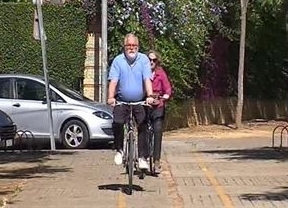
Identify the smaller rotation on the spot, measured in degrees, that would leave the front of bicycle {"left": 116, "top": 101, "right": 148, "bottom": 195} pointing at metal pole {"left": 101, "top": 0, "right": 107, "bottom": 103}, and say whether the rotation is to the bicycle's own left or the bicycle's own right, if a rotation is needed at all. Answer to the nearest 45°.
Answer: approximately 180°

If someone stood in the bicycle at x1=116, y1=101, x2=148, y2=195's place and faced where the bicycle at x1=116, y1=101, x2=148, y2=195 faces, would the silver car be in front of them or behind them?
behind

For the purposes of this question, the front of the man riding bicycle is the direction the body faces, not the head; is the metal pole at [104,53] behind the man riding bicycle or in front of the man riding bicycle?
behind

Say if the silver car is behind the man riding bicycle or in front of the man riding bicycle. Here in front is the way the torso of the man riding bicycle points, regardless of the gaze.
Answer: behind
